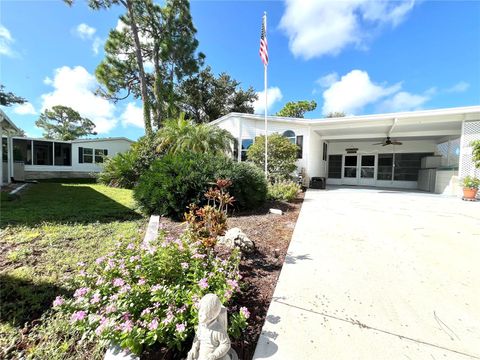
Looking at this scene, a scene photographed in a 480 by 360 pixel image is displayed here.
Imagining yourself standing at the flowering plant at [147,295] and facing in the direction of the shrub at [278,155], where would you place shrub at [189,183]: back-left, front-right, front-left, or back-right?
front-left

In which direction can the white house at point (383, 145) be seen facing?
toward the camera

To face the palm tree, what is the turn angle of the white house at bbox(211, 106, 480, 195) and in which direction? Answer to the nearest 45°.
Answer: approximately 45° to its right

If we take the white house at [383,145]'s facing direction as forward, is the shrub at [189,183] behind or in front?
in front

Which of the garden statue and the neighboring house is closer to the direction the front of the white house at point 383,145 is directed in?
the garden statue

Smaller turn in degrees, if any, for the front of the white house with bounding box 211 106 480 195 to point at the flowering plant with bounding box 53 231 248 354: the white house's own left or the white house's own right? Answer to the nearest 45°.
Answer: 0° — it already faces it

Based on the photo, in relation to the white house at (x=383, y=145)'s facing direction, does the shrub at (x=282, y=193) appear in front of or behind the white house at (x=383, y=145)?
in front

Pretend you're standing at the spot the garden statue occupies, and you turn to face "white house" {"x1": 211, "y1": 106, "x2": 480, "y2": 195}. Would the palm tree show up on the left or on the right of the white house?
left

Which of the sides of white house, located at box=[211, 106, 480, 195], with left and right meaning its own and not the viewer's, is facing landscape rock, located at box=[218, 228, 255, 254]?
front

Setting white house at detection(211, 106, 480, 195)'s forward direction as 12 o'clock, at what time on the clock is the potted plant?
The potted plant is roughly at 11 o'clock from the white house.

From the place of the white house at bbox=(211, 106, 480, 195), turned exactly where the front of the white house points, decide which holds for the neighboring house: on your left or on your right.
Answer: on your right
